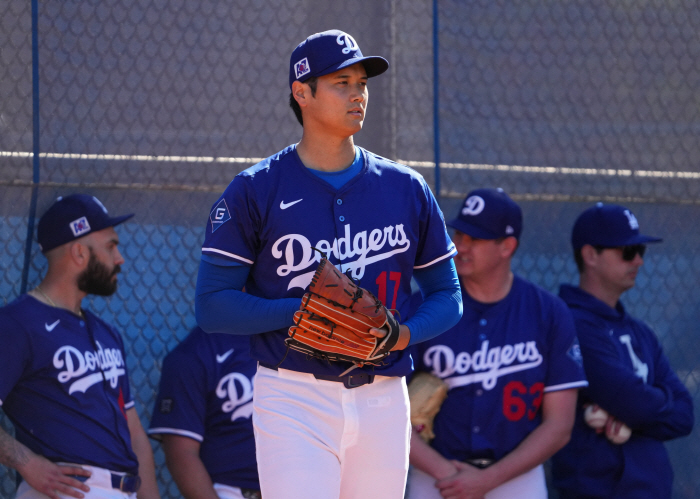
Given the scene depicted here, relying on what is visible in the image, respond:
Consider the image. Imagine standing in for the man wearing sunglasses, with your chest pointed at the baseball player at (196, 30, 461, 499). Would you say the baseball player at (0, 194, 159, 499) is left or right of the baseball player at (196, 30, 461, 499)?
right

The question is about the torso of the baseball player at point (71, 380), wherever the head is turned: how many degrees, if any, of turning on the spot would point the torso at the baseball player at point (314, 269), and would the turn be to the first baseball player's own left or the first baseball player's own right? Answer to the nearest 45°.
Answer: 0° — they already face them

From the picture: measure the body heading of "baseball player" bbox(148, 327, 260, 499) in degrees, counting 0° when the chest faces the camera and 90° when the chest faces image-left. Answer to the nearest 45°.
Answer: approximately 315°

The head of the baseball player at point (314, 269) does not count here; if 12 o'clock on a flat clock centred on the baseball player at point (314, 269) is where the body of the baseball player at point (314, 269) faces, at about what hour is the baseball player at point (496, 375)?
the baseball player at point (496, 375) is roughly at 7 o'clock from the baseball player at point (314, 269).

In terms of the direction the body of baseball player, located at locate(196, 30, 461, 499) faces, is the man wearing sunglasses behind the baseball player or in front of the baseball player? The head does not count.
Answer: behind

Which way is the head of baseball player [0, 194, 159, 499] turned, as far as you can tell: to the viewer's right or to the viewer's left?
to the viewer's right

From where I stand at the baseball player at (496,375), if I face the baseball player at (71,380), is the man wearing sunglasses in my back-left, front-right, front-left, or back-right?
back-right
